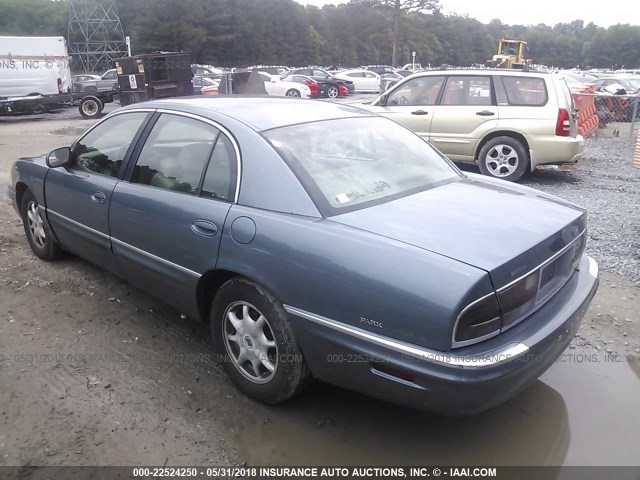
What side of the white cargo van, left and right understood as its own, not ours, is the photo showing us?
left

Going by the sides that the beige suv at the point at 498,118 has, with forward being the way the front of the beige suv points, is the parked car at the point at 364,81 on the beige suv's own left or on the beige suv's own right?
on the beige suv's own right

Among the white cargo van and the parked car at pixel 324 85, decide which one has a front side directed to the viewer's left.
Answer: the white cargo van

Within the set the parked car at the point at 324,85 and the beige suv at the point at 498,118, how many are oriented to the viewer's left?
1

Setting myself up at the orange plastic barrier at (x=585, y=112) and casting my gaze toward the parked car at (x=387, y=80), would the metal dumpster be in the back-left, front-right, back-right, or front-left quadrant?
front-left

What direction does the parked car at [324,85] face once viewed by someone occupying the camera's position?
facing the viewer and to the right of the viewer

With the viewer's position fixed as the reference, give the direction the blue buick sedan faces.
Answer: facing away from the viewer and to the left of the viewer

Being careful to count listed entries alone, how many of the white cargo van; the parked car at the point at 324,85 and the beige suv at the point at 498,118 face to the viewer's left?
2

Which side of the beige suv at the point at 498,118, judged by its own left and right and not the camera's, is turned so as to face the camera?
left

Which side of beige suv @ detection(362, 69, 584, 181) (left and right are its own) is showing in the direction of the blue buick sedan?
left
